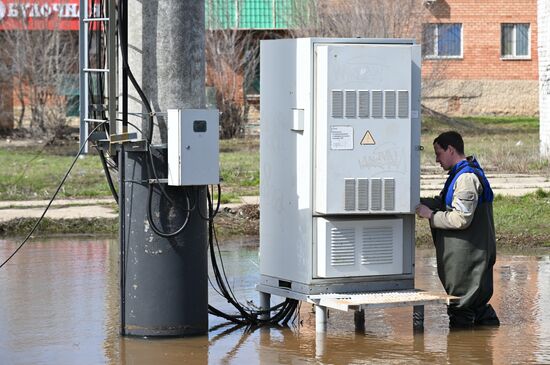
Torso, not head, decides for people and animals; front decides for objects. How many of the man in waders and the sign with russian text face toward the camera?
1

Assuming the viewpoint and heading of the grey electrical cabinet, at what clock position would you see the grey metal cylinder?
The grey metal cylinder is roughly at 4 o'clock from the grey electrical cabinet.

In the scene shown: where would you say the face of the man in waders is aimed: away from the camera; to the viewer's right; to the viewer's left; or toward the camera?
to the viewer's left

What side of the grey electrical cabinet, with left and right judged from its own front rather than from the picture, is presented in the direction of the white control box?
right

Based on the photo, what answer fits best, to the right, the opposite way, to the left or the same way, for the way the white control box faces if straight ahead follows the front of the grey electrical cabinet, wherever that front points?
the same way

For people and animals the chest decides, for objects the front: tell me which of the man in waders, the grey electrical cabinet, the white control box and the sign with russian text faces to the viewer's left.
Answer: the man in waders

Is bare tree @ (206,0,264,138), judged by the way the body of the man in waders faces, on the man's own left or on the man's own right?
on the man's own right

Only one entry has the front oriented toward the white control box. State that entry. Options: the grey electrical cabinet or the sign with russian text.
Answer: the sign with russian text

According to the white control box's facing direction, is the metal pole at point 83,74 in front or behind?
behind

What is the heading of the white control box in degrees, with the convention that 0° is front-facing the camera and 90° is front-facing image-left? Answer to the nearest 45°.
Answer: approximately 315°

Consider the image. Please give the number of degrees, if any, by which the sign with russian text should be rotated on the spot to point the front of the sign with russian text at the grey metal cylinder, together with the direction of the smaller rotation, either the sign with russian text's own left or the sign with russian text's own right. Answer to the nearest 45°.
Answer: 0° — it already faces it

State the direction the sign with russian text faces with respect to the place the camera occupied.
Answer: facing the viewer

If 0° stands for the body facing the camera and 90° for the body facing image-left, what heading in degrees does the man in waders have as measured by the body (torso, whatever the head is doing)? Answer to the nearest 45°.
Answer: approximately 90°

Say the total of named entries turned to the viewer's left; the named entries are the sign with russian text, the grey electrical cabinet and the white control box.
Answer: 0

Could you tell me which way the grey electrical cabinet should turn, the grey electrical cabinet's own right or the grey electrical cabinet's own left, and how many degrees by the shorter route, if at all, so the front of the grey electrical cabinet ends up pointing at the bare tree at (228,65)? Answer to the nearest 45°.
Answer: approximately 135° to the grey electrical cabinet's own left

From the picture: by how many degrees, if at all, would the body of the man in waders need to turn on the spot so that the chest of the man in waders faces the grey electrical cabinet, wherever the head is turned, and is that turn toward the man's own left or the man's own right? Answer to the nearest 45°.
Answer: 0° — they already face it

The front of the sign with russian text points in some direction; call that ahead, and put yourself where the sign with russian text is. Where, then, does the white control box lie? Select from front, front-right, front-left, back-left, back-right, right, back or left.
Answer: front

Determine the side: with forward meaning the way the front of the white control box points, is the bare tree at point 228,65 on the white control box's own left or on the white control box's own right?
on the white control box's own left
